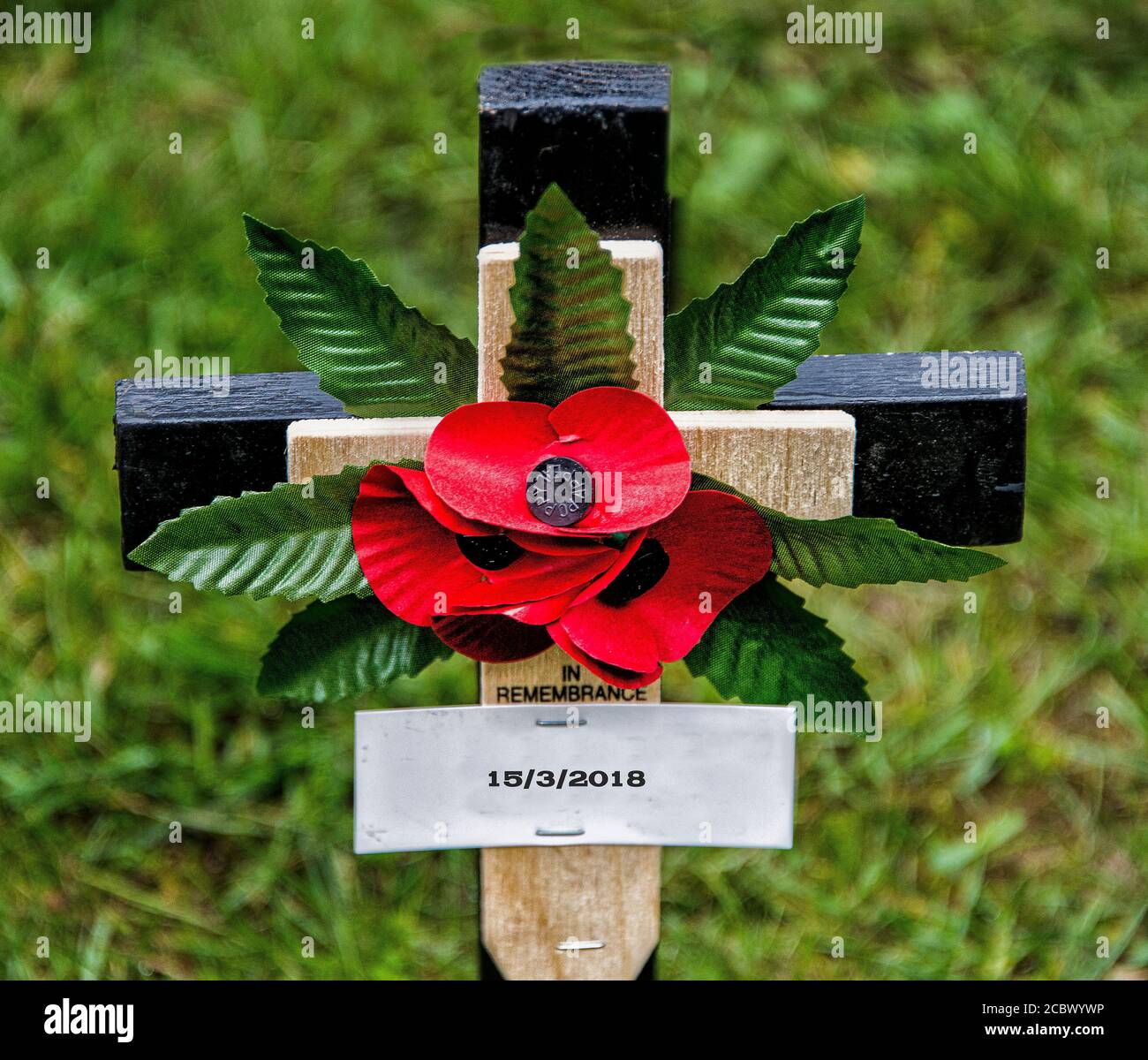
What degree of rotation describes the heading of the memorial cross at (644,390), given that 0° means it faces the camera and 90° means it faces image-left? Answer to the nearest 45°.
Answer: approximately 0°
